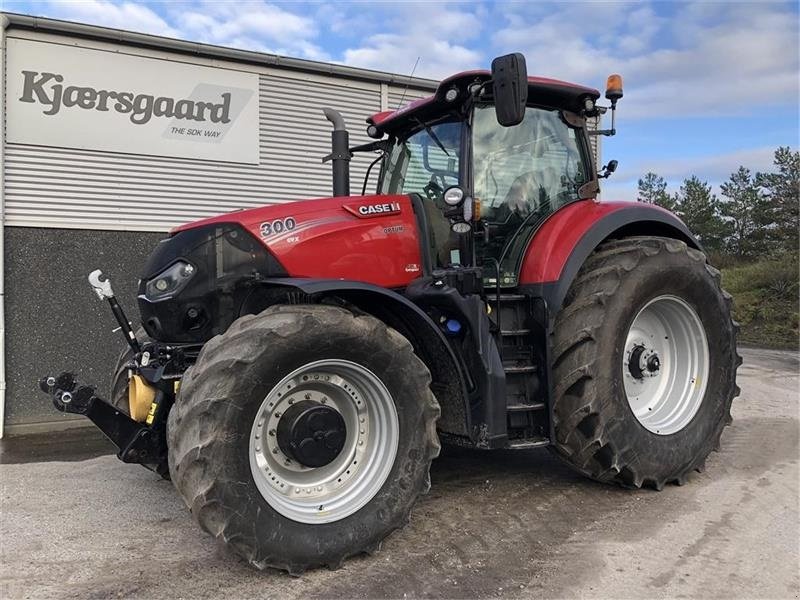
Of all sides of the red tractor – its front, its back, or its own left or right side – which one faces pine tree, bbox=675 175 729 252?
back

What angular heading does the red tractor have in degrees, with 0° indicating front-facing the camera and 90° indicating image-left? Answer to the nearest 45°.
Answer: approximately 45°

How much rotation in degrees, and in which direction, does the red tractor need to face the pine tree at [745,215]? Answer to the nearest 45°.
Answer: approximately 180°

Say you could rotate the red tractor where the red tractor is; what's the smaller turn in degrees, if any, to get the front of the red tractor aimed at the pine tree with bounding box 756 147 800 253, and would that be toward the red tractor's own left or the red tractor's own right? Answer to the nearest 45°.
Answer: approximately 180°

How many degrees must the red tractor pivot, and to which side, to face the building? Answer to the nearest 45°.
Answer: approximately 90° to its right
